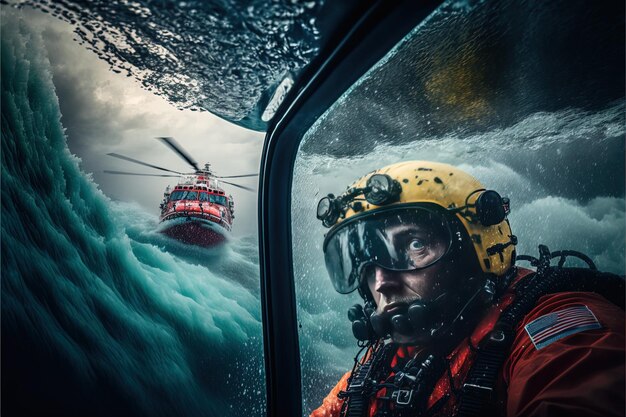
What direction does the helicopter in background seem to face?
toward the camera

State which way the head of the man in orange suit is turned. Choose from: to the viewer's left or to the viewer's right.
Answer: to the viewer's left

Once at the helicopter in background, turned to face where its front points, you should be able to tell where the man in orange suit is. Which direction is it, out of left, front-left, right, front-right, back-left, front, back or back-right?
front

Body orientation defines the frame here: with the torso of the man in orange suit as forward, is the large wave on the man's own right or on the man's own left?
on the man's own right

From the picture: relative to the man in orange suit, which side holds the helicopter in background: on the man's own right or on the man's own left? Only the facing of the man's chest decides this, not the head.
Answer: on the man's own right
